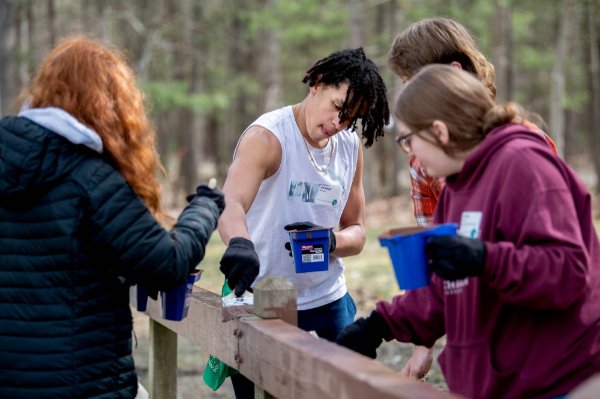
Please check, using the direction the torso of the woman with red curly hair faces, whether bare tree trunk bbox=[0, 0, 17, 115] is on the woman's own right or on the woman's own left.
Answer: on the woman's own left

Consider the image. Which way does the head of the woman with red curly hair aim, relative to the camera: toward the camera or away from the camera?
away from the camera

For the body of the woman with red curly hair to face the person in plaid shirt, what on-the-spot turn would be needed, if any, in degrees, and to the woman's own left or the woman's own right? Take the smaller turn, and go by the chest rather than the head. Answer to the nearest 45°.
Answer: approximately 45° to the woman's own right

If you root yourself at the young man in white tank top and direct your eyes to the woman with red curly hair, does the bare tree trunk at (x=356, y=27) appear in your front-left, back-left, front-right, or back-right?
back-right

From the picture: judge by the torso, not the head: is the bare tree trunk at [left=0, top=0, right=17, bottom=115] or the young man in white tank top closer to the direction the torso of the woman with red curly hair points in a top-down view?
the young man in white tank top

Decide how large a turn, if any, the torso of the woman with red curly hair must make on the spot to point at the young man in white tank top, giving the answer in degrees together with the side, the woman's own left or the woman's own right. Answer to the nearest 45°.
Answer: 0° — they already face them

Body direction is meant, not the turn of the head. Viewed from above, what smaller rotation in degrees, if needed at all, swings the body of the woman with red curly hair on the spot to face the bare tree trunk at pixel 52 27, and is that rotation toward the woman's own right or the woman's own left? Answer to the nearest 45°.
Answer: approximately 45° to the woman's own left

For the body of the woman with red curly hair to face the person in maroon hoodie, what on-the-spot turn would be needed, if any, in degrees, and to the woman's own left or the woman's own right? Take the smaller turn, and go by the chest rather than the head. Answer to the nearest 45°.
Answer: approximately 90° to the woman's own right

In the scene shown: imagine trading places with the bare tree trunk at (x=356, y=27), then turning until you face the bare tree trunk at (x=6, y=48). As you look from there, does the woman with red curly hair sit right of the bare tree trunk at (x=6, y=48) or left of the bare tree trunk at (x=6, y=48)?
left

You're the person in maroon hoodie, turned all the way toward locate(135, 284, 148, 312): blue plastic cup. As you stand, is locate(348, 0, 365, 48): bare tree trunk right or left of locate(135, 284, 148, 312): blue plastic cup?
right

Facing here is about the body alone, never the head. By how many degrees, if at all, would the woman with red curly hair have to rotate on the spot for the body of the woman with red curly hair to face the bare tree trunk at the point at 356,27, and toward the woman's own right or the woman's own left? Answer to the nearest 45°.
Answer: approximately 45° to the woman's own left

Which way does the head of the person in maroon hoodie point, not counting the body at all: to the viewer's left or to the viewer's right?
to the viewer's left

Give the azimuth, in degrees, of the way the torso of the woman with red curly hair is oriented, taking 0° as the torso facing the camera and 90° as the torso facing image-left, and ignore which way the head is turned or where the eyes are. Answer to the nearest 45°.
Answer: approximately 225°

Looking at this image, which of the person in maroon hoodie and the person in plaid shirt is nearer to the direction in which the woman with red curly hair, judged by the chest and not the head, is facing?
the person in plaid shirt
